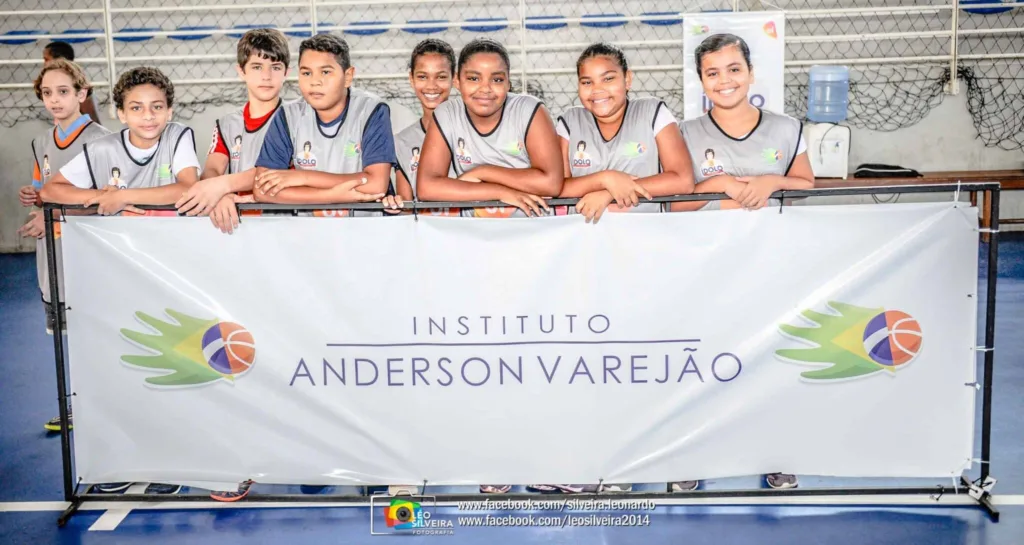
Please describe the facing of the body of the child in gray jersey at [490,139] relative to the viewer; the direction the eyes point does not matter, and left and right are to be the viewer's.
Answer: facing the viewer

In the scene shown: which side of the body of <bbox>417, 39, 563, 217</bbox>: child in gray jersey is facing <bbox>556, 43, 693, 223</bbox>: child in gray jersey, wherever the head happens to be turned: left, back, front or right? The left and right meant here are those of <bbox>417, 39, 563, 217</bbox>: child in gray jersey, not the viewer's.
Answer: left

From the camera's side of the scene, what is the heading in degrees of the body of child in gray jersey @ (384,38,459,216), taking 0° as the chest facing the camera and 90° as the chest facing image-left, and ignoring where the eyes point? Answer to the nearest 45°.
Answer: approximately 0°

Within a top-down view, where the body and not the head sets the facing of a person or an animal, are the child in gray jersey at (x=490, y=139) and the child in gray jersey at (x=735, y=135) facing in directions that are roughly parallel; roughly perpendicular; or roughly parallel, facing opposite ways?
roughly parallel

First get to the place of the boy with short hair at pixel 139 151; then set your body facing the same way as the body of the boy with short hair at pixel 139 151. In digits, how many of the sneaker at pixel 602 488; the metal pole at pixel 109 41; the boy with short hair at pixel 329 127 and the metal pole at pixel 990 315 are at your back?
1

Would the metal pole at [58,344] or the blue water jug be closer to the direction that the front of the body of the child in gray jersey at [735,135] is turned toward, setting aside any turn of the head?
the metal pole

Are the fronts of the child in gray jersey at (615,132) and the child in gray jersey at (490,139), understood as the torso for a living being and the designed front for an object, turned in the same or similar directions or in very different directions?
same or similar directions

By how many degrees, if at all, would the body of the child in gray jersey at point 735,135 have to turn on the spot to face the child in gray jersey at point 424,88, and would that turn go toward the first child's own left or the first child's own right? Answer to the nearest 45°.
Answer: approximately 90° to the first child's own right

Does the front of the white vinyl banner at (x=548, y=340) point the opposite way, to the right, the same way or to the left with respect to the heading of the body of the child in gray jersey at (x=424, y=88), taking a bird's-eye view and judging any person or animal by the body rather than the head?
the same way

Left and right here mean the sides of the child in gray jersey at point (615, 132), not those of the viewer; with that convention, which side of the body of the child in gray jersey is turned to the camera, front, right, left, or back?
front

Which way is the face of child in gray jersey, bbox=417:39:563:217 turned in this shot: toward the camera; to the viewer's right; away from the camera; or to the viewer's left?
toward the camera

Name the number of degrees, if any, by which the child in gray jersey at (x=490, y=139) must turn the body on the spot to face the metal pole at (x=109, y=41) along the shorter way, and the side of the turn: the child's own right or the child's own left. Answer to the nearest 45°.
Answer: approximately 135° to the child's own right

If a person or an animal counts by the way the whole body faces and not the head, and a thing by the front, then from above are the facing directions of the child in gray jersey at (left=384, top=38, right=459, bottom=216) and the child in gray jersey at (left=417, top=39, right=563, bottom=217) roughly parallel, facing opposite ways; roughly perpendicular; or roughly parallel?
roughly parallel

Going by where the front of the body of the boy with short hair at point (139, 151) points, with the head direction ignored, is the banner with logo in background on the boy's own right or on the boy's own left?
on the boy's own left

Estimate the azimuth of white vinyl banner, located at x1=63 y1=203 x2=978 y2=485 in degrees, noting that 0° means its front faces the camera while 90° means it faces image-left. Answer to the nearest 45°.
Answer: approximately 0°

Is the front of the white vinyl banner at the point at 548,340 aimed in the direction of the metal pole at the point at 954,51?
no

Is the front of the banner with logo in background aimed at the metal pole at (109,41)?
no
